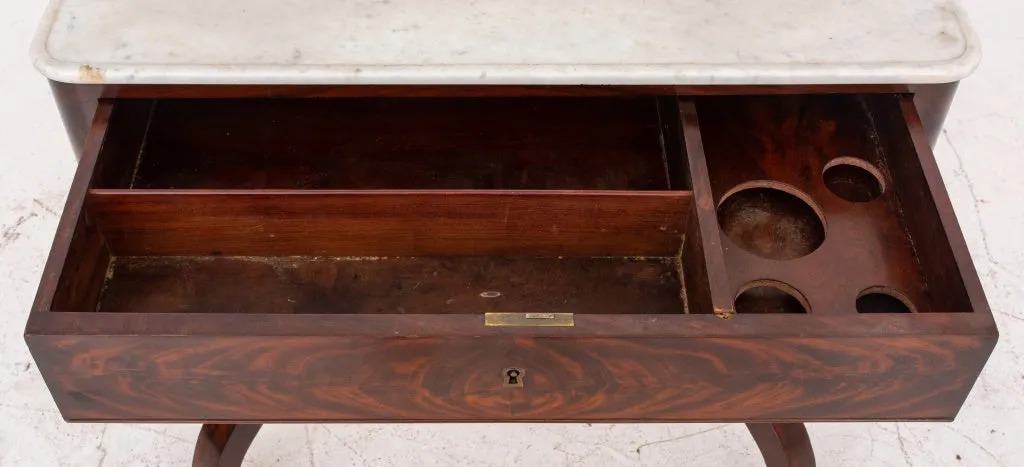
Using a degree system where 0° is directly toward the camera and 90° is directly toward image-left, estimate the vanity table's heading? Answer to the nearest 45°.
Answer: approximately 0°
